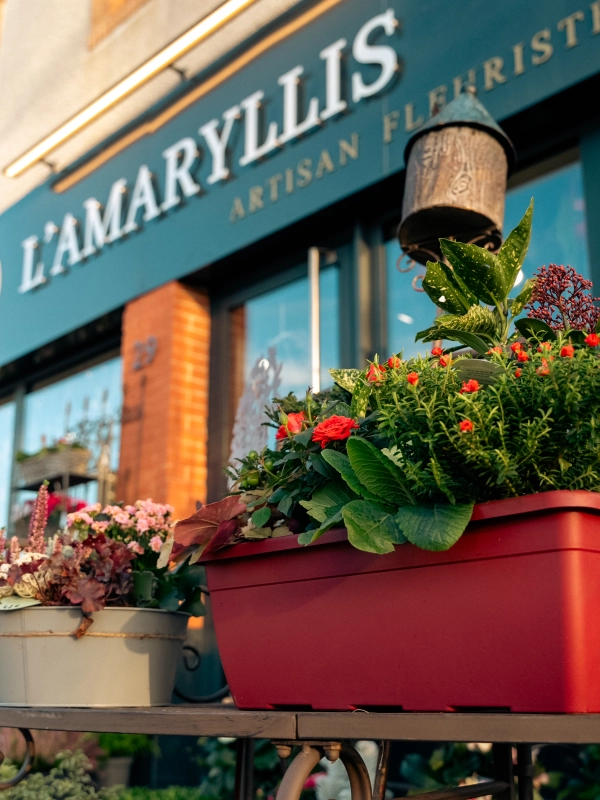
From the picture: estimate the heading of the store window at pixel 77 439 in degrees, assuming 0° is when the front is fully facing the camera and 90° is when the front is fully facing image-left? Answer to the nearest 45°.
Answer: approximately 45°

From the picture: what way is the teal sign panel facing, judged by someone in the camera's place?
facing the viewer and to the left of the viewer

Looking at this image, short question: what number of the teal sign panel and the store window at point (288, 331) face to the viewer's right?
0

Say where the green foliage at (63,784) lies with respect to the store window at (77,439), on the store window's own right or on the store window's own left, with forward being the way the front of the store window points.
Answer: on the store window's own left

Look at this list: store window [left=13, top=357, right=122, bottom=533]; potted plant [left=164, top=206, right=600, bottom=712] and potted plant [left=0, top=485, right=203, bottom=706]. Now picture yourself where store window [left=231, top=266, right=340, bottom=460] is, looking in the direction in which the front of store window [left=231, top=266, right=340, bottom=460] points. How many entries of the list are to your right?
1

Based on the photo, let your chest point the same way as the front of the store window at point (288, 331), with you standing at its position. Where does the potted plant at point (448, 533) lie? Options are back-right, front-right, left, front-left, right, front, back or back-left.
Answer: front-left

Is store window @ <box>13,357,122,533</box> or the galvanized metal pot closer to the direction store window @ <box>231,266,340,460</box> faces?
the galvanized metal pot

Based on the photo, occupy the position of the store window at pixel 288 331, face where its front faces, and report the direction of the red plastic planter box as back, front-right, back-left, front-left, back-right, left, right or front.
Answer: front-left

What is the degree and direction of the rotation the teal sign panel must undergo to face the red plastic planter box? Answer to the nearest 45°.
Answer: approximately 45° to its left

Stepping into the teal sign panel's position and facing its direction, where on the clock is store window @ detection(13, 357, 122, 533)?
The store window is roughly at 3 o'clock from the teal sign panel.

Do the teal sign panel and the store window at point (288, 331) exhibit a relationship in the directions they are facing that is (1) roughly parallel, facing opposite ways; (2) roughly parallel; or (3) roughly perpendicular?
roughly parallel

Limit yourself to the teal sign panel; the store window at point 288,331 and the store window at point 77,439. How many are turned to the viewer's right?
0
